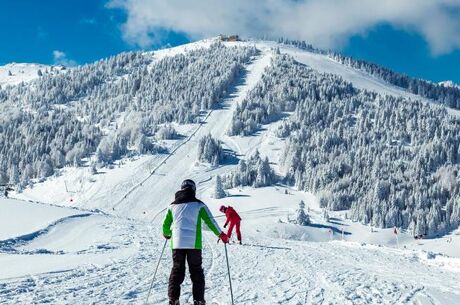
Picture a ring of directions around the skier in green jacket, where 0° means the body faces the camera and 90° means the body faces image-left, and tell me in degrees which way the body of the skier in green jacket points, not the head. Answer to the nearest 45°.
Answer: approximately 180°
